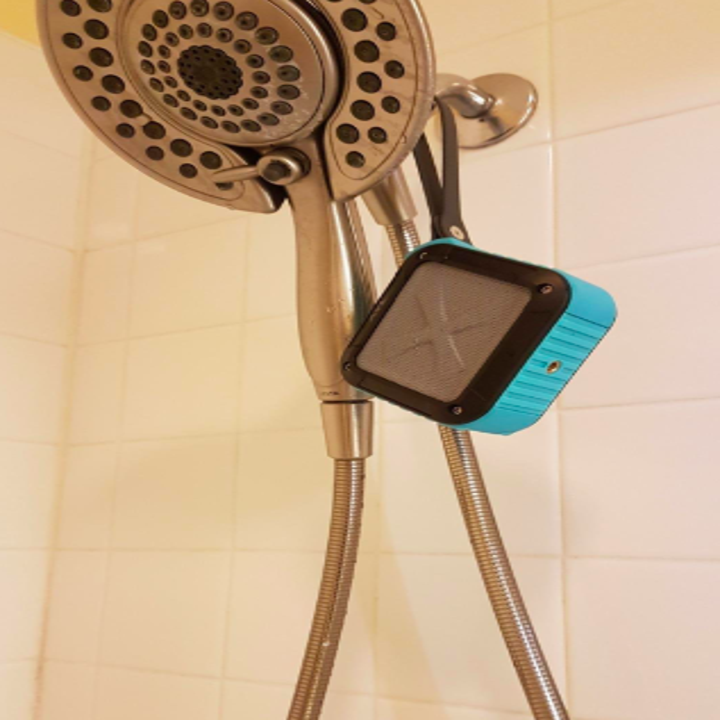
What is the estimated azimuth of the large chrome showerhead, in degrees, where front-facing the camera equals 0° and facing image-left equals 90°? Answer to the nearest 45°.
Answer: approximately 45°
